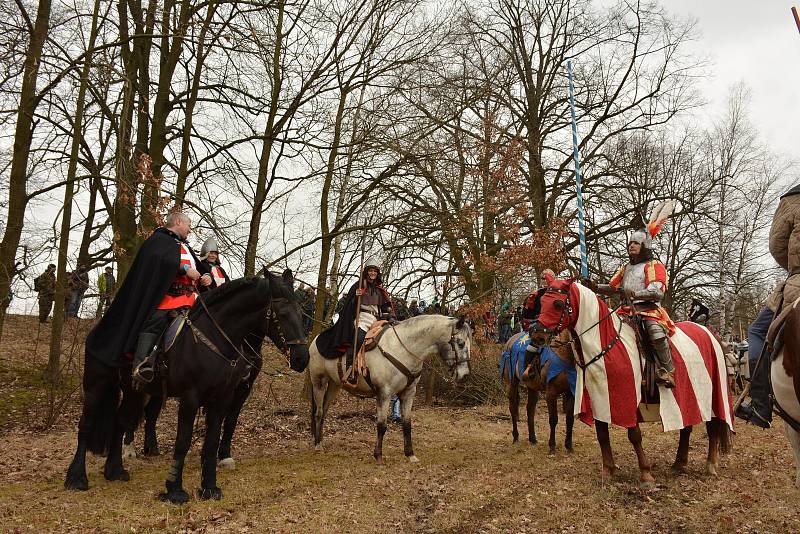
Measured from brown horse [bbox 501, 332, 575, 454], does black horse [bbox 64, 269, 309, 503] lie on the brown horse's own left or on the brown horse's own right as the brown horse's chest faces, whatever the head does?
on the brown horse's own right

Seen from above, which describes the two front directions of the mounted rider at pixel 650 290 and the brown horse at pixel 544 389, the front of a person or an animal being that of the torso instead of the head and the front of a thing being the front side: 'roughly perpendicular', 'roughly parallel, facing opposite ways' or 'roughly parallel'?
roughly perpendicular

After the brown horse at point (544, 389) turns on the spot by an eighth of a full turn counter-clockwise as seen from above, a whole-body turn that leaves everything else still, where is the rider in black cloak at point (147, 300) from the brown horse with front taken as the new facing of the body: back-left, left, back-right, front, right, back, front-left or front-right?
back-right

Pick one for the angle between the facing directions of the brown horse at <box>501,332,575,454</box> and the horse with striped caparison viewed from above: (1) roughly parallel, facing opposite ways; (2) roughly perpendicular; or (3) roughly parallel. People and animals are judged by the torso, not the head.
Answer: roughly perpendicular

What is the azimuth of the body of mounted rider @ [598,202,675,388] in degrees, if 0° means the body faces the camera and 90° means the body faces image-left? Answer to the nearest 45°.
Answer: approximately 45°

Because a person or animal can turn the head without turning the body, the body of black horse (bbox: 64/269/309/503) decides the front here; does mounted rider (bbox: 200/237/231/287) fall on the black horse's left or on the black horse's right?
on the black horse's left

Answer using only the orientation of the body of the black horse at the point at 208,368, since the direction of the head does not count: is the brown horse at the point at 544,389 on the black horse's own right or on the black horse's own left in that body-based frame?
on the black horse's own left

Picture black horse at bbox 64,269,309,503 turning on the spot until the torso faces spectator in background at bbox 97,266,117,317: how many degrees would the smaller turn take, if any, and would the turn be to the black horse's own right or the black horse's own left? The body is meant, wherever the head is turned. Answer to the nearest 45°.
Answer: approximately 135° to the black horse's own left

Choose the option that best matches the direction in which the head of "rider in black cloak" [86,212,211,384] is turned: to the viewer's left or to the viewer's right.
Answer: to the viewer's right

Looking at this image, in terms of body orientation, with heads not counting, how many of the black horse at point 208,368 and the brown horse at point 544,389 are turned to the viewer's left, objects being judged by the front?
0

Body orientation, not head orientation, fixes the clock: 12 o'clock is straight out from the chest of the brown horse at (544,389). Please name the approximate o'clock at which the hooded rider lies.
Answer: The hooded rider is roughly at 4 o'clock from the brown horse.
